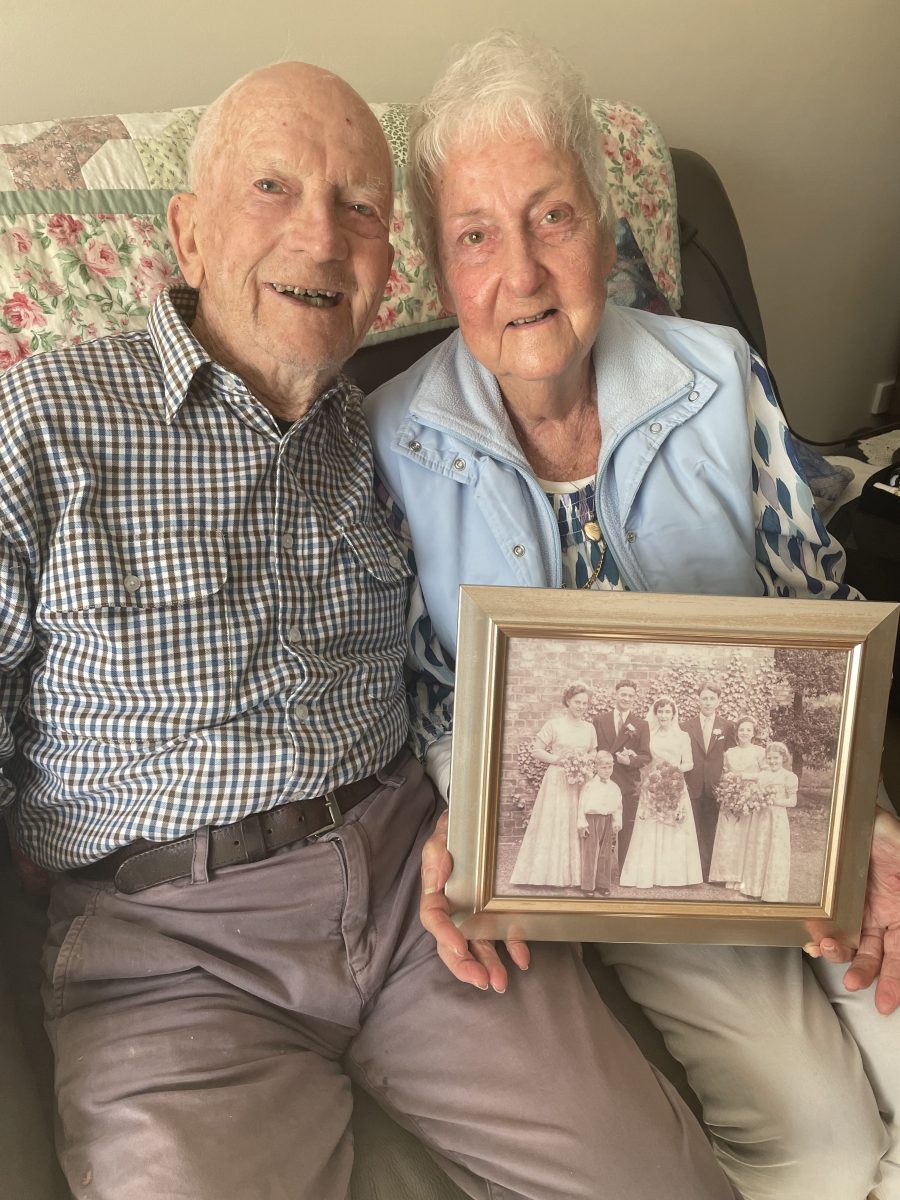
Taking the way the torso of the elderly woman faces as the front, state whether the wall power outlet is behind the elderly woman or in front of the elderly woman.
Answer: behind

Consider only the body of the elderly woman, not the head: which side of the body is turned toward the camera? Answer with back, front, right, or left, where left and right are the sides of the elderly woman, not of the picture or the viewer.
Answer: front

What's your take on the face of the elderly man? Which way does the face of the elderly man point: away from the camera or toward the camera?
toward the camera

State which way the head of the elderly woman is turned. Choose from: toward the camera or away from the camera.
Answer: toward the camera
